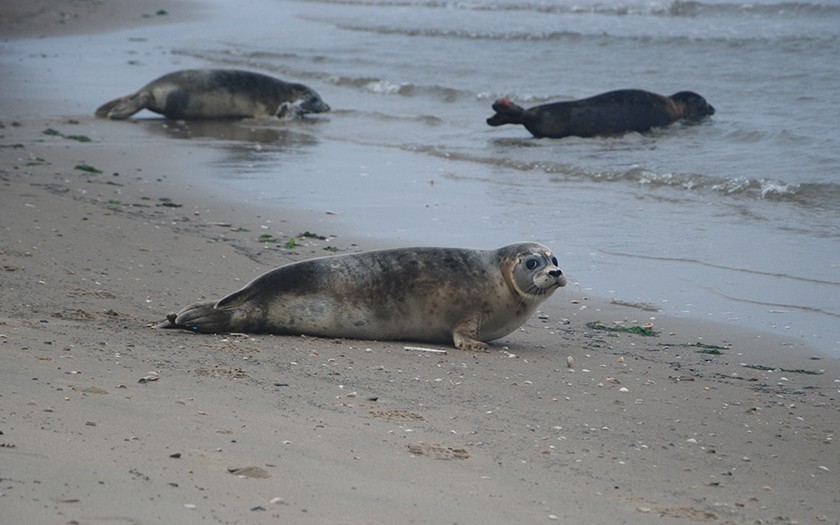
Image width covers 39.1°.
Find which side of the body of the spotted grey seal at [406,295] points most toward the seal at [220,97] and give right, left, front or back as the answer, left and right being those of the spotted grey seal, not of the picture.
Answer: left

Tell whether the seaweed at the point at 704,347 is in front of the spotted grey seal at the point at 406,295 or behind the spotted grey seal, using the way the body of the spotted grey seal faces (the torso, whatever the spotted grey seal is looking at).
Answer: in front

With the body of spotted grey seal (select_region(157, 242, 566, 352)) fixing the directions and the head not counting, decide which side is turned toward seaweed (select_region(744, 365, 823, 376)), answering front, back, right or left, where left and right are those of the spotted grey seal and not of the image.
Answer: front

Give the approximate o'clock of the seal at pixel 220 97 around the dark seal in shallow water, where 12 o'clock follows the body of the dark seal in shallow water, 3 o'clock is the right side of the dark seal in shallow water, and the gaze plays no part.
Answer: The seal is roughly at 6 o'clock from the dark seal in shallow water.

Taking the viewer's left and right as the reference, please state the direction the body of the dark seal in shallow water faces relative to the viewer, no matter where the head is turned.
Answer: facing to the right of the viewer

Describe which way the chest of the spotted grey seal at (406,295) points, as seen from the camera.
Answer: to the viewer's right

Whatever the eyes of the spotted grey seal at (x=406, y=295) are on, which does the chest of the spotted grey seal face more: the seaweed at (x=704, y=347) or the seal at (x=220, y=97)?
the seaweed

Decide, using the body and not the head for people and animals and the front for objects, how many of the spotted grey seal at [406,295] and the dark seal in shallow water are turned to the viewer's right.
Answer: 2

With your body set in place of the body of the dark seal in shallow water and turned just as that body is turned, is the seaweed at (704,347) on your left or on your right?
on your right

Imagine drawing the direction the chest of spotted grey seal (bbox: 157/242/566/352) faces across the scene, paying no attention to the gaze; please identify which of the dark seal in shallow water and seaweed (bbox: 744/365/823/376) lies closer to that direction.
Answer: the seaweed
